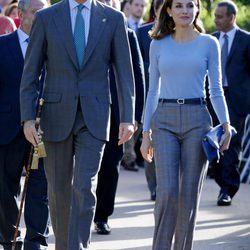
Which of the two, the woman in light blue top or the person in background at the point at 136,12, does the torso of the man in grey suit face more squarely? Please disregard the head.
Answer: the woman in light blue top

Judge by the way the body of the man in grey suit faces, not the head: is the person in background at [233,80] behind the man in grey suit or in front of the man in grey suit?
behind

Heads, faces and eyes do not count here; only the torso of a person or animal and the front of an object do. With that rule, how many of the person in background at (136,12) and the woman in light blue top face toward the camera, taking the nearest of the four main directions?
2

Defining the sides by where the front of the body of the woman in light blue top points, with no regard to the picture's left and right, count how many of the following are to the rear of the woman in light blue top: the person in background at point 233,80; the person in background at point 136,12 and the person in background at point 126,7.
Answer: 3
